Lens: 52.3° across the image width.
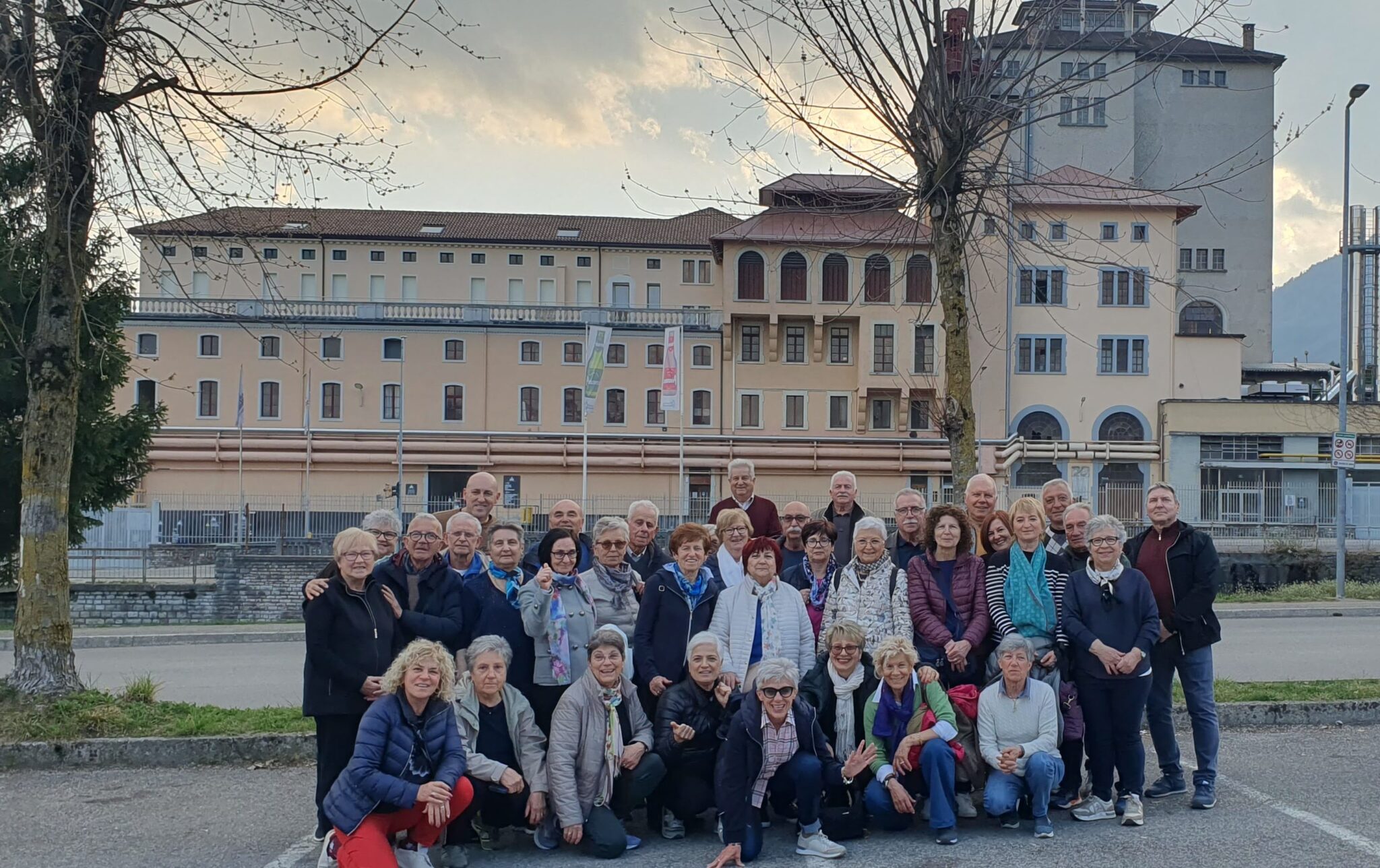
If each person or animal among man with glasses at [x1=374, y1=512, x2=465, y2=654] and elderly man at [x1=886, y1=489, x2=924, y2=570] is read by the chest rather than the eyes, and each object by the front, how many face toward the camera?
2

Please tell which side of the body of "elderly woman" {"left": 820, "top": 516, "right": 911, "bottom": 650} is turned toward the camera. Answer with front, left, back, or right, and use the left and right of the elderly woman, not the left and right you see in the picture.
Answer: front

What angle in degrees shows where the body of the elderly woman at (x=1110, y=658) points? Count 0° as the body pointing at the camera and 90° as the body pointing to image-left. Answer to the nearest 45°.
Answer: approximately 0°

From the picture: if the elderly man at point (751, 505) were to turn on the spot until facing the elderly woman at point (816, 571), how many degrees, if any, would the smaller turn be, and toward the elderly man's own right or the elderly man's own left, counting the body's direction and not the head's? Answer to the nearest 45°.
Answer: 0° — they already face them

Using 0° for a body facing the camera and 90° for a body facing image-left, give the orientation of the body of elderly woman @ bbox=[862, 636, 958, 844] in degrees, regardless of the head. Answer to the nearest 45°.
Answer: approximately 0°

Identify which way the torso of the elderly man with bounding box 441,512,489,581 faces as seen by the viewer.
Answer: toward the camera

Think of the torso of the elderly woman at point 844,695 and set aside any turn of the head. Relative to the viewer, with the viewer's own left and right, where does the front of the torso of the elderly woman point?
facing the viewer

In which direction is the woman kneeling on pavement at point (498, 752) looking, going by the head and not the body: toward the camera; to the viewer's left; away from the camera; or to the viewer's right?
toward the camera

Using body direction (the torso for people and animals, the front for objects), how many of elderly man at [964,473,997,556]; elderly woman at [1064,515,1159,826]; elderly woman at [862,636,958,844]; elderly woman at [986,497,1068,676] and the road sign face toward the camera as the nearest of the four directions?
5

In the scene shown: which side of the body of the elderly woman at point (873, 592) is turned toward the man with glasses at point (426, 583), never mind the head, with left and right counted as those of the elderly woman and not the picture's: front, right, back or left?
right

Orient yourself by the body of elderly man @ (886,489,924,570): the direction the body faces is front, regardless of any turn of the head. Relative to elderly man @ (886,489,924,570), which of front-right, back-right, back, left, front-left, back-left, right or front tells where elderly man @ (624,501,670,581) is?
right

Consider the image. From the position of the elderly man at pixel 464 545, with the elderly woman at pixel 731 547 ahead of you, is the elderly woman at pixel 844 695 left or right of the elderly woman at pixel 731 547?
right

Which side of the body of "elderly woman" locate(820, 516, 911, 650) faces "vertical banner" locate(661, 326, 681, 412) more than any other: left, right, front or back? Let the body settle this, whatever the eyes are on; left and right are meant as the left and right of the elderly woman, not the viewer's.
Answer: back

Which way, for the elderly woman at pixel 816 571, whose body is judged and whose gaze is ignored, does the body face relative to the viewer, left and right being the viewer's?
facing the viewer

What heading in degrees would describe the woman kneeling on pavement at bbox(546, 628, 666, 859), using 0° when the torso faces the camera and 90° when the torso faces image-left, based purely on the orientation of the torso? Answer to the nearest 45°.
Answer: approximately 315°

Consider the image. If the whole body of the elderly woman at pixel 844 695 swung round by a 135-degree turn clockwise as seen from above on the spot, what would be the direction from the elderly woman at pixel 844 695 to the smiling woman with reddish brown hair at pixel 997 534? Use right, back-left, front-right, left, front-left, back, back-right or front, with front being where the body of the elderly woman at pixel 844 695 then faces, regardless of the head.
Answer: right
